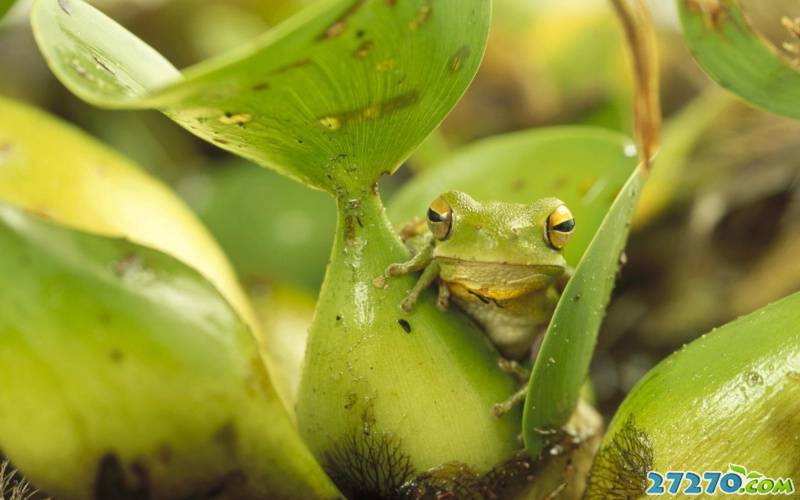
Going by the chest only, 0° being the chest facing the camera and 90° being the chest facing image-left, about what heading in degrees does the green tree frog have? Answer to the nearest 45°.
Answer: approximately 0°
